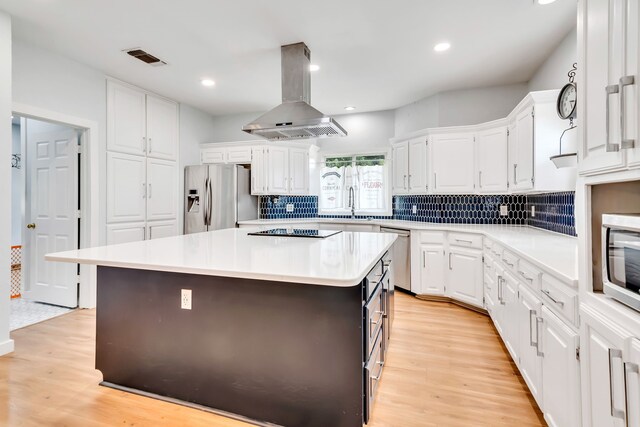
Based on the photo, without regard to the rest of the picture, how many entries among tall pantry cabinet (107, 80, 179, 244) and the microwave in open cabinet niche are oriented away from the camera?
0

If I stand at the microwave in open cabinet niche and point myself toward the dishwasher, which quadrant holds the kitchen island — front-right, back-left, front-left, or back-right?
front-left

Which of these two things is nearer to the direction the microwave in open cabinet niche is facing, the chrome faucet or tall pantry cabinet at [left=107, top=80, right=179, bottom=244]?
the tall pantry cabinet

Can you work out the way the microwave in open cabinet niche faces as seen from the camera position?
facing the viewer and to the left of the viewer

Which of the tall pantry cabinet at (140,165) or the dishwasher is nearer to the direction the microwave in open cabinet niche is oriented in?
the tall pantry cabinet

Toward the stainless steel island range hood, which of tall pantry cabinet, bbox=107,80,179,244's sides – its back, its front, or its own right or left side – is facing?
front

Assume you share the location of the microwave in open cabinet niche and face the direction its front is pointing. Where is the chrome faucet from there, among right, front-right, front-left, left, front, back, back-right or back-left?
right

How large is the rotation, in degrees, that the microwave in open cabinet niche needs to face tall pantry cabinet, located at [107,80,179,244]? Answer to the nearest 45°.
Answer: approximately 45° to its right

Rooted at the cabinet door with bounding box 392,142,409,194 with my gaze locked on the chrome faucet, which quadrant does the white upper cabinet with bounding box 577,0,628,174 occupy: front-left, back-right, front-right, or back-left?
back-left

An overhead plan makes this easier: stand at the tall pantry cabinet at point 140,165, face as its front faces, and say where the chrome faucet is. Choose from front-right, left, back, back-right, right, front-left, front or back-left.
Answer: front-left

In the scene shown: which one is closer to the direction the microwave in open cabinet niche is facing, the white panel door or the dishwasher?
the white panel door

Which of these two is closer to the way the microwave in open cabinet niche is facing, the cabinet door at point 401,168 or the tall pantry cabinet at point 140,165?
the tall pantry cabinet

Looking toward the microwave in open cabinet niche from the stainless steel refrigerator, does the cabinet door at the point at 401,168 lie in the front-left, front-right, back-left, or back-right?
front-left

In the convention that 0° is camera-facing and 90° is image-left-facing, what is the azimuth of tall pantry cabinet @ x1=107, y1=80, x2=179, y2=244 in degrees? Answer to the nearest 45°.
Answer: approximately 315°
